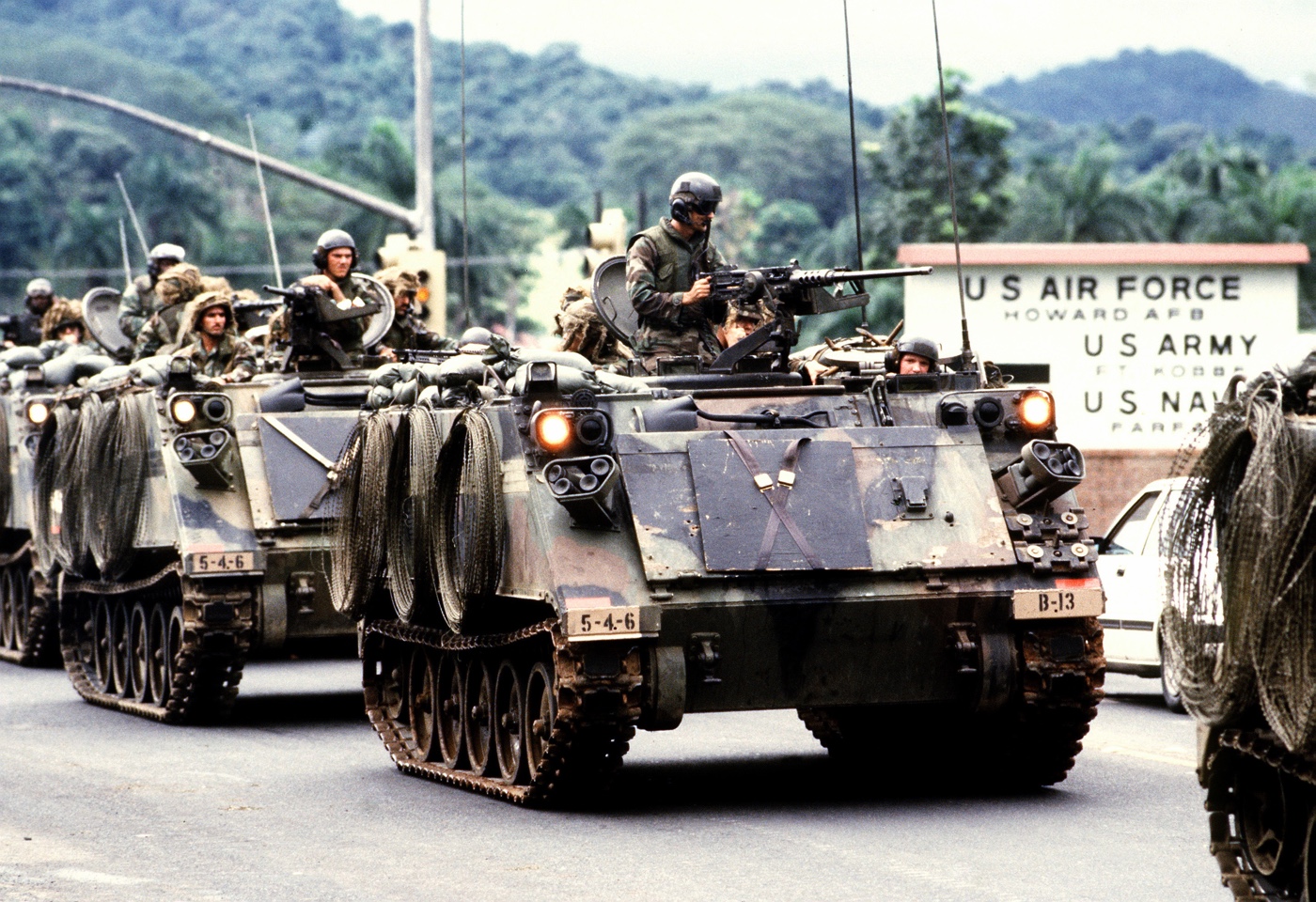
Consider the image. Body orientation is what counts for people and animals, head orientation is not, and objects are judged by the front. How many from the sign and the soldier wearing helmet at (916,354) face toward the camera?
2

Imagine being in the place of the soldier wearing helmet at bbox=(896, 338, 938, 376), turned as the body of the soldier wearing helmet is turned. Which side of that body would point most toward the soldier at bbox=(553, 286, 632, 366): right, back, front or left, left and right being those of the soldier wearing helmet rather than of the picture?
back

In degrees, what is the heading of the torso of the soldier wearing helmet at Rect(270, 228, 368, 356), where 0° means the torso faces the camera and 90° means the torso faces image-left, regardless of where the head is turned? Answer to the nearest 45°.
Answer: approximately 315°

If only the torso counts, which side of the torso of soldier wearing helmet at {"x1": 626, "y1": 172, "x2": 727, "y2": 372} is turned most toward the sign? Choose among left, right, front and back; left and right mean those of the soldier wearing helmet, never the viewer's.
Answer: left

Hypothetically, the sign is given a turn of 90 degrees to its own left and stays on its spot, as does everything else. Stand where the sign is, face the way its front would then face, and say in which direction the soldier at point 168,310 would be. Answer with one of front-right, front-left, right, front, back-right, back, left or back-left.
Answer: back-right
